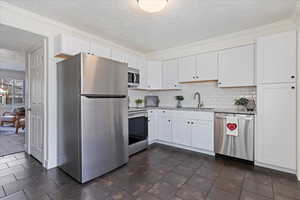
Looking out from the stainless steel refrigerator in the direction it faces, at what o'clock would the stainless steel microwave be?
The stainless steel microwave is roughly at 9 o'clock from the stainless steel refrigerator.

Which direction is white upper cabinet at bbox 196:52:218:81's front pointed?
toward the camera

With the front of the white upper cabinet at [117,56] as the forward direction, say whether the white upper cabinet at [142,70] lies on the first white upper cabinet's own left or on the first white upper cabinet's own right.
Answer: on the first white upper cabinet's own left

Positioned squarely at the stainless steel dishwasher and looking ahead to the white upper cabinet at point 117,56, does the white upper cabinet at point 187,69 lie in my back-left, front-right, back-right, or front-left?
front-right

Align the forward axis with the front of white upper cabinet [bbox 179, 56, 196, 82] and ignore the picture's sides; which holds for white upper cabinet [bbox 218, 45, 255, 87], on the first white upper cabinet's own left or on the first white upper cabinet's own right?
on the first white upper cabinet's own left

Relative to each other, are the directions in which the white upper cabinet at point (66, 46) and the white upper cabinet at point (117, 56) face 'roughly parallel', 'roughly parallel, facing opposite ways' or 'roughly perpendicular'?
roughly parallel

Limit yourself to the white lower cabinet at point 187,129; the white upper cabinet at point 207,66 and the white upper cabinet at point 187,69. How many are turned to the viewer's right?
0

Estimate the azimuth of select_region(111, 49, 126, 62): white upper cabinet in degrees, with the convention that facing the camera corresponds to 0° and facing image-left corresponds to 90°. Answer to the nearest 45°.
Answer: approximately 315°

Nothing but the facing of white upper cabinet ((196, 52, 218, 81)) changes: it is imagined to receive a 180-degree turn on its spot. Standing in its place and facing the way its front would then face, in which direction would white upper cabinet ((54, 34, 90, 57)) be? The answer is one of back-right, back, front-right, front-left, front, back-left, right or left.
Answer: back-left

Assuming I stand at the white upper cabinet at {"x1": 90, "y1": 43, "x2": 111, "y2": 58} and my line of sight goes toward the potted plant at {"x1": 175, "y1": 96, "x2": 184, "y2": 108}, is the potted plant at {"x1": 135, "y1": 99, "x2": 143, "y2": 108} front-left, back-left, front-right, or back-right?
front-left
